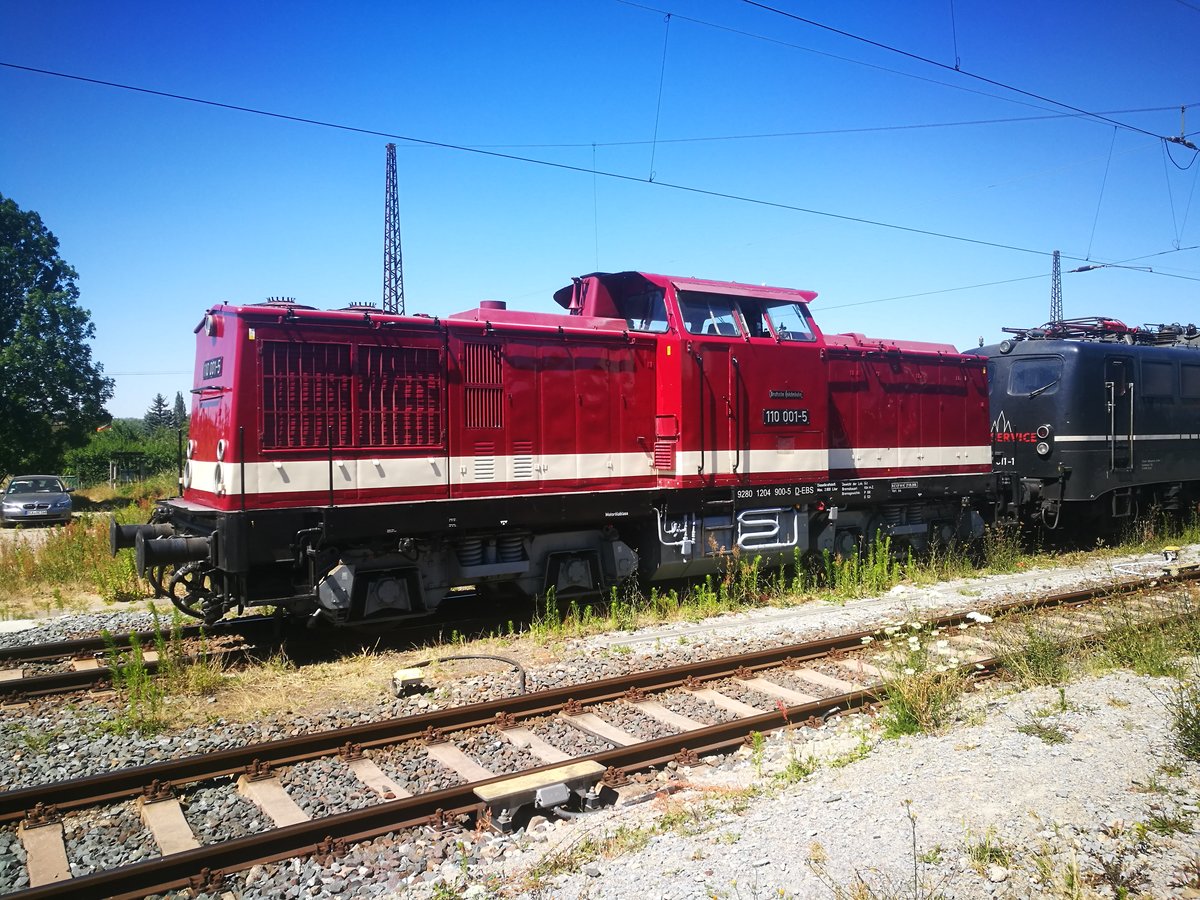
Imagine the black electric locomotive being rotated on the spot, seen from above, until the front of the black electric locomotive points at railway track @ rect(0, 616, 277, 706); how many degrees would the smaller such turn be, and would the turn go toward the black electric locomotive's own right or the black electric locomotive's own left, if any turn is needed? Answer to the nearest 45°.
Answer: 0° — it already faces it

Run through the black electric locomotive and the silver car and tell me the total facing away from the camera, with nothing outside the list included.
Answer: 0

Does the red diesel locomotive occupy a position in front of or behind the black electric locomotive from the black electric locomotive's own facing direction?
in front

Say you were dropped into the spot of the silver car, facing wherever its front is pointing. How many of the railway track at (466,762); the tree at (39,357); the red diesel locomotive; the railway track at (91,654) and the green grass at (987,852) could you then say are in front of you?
4

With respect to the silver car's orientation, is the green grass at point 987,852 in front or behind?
in front

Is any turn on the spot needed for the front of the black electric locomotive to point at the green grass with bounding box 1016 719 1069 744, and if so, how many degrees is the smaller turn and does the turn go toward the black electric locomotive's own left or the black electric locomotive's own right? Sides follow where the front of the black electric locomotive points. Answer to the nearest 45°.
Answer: approximately 45° to the black electric locomotive's own left

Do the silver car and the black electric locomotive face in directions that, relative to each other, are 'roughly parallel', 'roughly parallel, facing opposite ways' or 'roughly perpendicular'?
roughly perpendicular

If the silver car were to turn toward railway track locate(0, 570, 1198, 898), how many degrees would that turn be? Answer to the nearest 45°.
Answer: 0° — it already faces it

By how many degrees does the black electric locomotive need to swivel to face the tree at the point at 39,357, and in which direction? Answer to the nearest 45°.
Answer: approximately 45° to its right

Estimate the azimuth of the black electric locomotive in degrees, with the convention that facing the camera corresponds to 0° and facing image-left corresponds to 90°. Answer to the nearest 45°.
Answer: approximately 45°

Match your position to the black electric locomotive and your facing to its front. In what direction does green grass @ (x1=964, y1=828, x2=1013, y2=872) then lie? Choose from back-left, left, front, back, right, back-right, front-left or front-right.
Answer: front-left

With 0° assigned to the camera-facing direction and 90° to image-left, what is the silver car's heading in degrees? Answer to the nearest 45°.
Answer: approximately 0°
